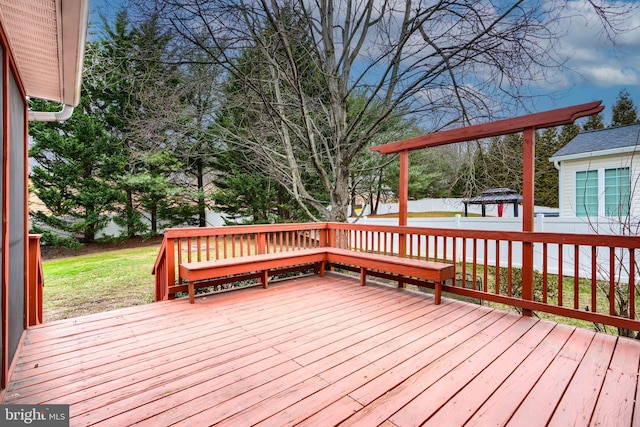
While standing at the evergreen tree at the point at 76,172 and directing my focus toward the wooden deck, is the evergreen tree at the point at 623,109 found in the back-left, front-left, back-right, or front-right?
front-left

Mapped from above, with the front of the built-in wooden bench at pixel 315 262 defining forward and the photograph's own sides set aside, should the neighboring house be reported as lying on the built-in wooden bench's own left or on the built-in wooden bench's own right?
on the built-in wooden bench's own left

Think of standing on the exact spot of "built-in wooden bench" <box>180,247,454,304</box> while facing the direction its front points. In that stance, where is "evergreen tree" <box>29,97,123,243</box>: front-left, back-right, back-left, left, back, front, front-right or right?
back-right

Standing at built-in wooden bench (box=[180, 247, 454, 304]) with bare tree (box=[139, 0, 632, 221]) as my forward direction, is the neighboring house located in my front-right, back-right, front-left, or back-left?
front-right

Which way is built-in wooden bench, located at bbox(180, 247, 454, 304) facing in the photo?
toward the camera

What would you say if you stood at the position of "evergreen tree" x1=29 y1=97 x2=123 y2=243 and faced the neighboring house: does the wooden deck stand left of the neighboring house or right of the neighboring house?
right

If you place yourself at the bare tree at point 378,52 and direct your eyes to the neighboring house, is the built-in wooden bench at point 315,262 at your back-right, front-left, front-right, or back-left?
back-right

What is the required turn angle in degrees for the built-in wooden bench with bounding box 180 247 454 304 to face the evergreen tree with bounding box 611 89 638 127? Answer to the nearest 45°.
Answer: approximately 135° to its left

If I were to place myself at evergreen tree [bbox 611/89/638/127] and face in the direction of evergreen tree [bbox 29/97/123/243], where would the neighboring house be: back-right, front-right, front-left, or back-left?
front-left
